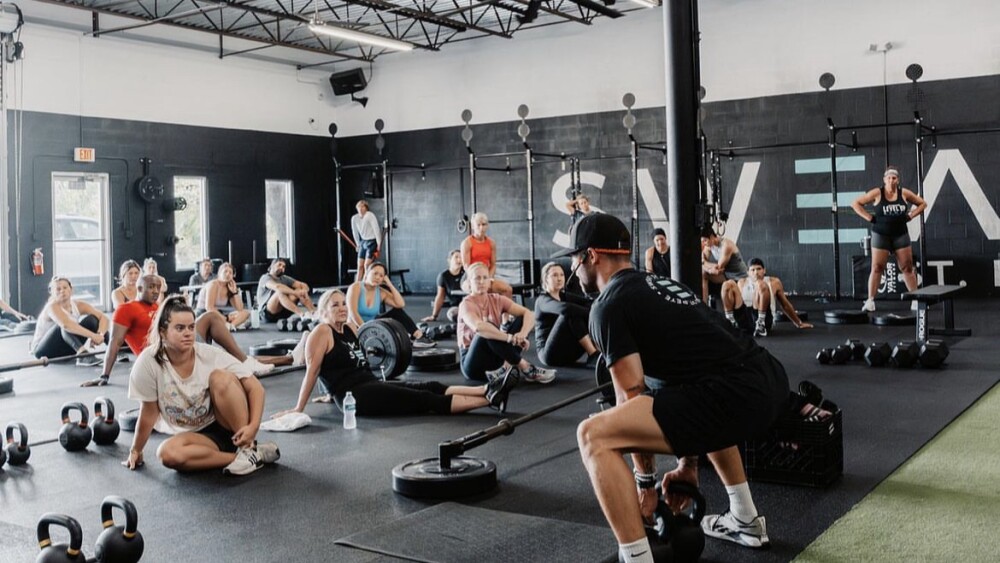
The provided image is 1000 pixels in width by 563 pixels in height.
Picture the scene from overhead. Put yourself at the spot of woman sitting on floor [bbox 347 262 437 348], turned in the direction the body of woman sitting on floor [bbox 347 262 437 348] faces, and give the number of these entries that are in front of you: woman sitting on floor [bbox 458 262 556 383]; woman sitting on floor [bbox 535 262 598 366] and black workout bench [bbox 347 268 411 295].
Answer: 2

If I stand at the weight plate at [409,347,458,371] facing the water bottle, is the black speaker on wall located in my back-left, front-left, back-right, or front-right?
back-right

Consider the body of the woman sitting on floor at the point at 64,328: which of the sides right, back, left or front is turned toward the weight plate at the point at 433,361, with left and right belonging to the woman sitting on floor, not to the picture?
front

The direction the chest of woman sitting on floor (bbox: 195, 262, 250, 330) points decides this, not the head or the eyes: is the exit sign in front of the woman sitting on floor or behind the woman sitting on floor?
behind

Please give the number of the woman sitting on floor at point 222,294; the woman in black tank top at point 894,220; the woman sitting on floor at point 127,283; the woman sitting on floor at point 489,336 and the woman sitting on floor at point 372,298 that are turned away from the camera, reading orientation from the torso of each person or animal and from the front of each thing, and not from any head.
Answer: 0

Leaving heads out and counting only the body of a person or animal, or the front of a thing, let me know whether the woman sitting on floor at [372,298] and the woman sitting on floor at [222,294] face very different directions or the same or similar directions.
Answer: same or similar directions

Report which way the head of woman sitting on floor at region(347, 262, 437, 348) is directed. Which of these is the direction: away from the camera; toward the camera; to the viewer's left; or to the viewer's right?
toward the camera

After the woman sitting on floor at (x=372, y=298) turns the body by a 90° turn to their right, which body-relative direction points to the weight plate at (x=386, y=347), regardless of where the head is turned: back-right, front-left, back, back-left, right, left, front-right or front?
front-left

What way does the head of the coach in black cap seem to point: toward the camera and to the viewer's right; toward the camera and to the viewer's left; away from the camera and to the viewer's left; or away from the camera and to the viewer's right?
away from the camera and to the viewer's left

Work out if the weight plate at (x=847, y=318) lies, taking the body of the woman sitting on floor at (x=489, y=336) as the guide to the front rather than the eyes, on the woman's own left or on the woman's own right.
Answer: on the woman's own left

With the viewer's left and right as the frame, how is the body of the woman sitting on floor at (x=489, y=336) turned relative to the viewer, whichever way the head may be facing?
facing the viewer and to the right of the viewer

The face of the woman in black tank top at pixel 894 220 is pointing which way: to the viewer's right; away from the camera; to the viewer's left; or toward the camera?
toward the camera

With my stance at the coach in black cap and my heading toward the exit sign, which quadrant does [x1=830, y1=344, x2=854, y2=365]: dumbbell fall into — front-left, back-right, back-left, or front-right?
front-right

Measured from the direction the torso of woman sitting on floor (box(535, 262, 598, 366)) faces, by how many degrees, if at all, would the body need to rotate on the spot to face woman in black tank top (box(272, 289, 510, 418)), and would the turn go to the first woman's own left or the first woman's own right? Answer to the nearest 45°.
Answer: approximately 90° to the first woman's own right

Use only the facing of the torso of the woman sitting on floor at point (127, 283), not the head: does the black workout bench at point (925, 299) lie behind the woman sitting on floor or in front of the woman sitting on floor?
in front

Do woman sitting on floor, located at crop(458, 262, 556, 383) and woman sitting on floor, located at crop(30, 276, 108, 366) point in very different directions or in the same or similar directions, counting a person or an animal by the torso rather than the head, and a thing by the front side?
same or similar directions
